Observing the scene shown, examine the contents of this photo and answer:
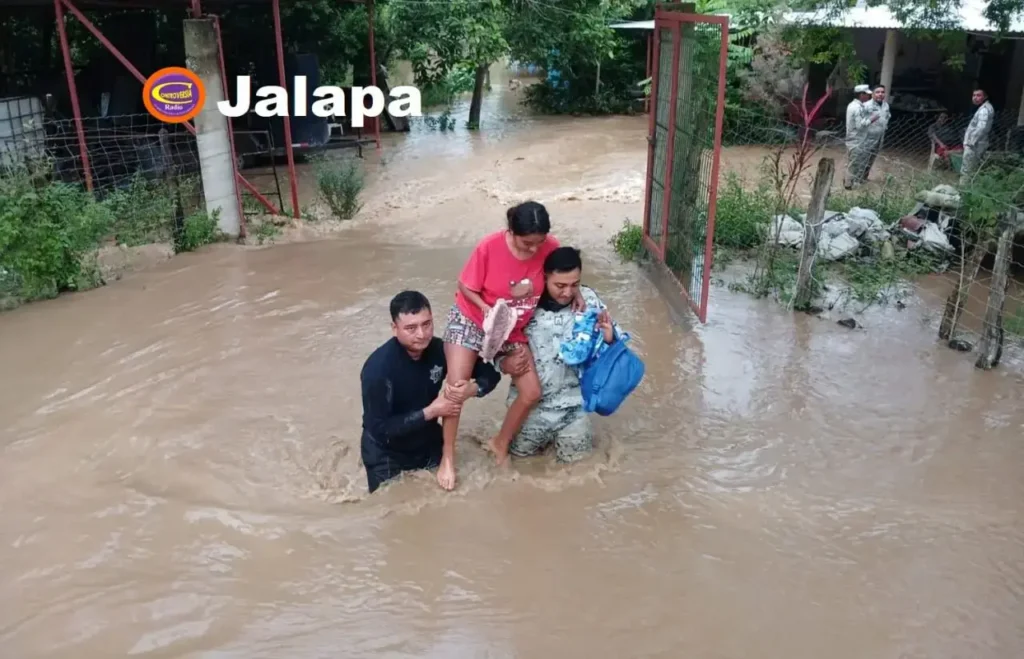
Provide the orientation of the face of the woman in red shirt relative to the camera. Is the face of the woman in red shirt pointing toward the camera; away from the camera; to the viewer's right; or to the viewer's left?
toward the camera

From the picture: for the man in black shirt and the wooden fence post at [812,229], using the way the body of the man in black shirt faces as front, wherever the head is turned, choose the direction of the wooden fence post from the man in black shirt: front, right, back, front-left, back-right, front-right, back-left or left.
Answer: left

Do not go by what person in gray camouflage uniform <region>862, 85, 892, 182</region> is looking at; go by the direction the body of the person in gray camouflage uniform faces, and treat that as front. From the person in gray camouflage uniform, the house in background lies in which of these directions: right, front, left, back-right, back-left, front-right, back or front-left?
back

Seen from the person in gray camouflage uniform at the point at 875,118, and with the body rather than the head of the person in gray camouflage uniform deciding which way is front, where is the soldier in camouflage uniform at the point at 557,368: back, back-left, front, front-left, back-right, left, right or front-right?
front

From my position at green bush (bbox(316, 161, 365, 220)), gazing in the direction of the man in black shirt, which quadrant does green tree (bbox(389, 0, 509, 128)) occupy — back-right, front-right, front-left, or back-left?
back-left

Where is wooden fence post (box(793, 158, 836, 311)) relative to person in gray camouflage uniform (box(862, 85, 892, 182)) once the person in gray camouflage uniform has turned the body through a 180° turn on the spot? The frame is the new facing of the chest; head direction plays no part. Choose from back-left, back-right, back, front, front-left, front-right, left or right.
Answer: back

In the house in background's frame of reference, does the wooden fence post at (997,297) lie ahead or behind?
ahead

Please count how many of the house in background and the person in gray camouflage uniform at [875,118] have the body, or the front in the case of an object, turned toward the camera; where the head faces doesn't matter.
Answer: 2

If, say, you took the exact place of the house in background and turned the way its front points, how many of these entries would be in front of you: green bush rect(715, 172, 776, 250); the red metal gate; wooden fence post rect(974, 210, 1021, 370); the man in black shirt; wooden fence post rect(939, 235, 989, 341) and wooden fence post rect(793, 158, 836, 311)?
6

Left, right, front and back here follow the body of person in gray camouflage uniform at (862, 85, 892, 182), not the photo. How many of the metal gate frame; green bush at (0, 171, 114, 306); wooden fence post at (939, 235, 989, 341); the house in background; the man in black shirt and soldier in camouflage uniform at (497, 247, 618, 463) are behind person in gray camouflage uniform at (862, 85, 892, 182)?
1

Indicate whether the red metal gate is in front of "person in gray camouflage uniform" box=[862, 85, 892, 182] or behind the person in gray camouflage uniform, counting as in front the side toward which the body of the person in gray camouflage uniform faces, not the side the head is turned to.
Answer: in front

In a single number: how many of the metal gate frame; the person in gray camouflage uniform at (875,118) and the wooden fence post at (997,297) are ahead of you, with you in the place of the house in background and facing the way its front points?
3

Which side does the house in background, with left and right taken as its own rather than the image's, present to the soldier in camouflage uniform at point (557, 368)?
front

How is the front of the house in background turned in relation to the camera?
facing the viewer

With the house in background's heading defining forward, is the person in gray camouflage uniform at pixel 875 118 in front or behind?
in front
